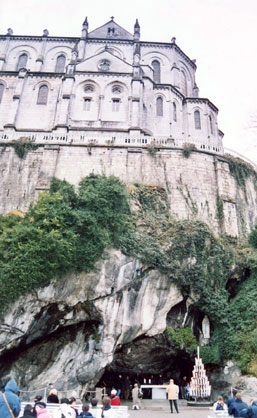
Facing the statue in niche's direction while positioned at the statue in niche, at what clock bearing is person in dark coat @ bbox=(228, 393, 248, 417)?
The person in dark coat is roughly at 12 o'clock from the statue in niche.

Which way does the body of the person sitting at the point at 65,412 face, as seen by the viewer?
away from the camera

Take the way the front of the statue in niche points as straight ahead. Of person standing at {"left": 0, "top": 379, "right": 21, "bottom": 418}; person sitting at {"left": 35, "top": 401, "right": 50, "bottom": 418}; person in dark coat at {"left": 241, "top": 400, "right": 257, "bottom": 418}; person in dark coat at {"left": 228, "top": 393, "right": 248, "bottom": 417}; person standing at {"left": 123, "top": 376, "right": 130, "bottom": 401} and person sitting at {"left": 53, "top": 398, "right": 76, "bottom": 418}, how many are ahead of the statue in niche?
5

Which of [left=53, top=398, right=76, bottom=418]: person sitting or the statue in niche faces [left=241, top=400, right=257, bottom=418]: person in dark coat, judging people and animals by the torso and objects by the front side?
the statue in niche

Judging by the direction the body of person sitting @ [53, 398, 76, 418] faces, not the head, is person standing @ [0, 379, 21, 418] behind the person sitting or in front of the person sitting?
behind

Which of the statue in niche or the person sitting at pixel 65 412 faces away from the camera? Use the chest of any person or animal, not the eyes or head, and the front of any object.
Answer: the person sitting

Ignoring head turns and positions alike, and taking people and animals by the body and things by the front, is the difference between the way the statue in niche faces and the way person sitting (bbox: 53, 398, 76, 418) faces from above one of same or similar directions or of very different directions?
very different directions

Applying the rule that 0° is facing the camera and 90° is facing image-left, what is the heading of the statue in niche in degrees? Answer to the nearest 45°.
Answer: approximately 0°

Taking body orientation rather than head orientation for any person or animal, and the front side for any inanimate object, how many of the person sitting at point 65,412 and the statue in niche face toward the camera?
1
